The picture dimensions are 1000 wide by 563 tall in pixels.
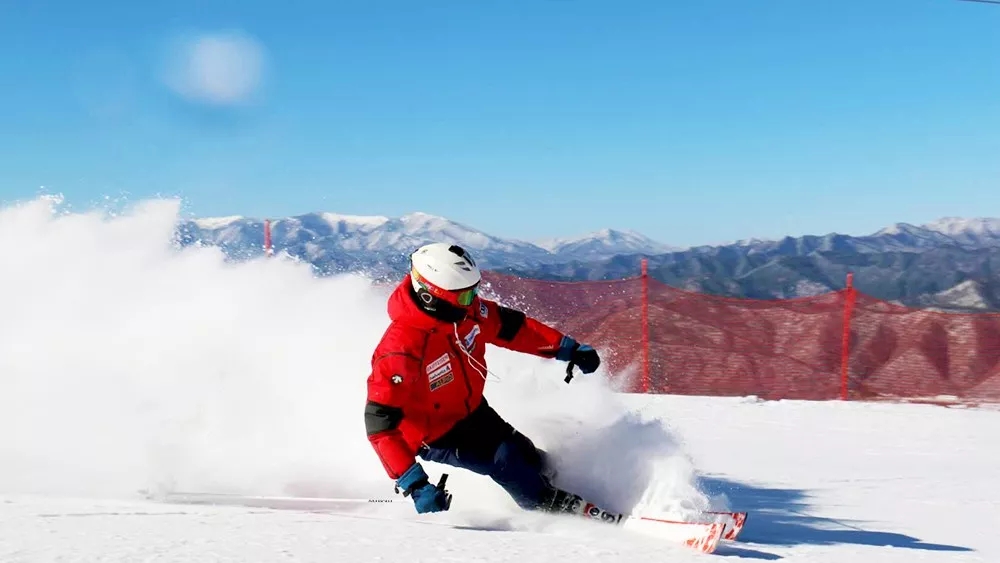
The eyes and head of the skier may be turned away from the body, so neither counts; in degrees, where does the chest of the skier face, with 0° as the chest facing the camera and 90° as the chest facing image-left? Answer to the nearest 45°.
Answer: approximately 315°

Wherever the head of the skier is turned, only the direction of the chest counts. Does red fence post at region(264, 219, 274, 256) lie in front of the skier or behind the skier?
behind

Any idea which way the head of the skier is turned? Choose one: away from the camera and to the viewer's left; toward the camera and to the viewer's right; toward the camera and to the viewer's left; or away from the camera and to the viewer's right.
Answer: toward the camera and to the viewer's right

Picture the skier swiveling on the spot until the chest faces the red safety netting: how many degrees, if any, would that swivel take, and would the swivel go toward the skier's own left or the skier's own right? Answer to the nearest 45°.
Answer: approximately 90° to the skier's own left

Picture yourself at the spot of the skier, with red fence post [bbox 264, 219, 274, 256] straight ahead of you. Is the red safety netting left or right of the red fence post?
right
